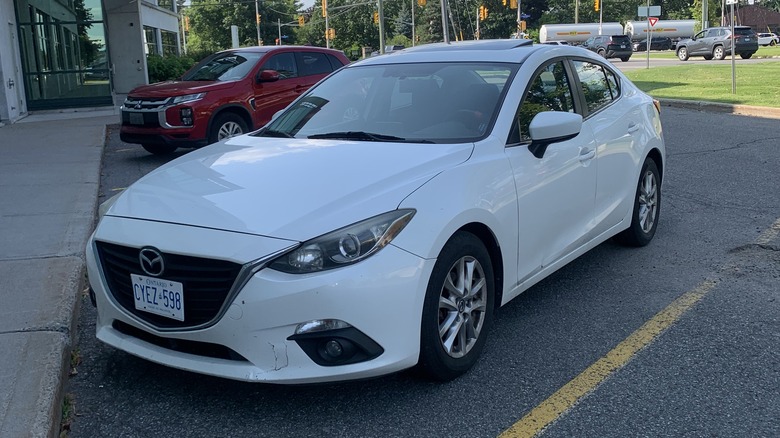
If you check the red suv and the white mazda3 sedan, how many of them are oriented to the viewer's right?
0

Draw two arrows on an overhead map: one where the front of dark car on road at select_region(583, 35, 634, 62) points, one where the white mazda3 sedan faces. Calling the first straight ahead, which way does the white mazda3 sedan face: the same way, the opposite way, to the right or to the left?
to the left

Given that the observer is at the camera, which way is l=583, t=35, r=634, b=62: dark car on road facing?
facing away from the viewer and to the left of the viewer

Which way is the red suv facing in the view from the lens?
facing the viewer and to the left of the viewer

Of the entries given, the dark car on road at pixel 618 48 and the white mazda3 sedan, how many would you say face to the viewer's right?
0

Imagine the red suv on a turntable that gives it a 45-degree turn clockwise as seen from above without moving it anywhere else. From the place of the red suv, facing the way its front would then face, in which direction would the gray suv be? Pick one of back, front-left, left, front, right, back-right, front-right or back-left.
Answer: back-right

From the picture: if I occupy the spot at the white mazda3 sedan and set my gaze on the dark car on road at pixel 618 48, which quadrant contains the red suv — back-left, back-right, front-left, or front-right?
front-left

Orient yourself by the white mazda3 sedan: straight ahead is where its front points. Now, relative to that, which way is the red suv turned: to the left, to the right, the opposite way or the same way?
the same way

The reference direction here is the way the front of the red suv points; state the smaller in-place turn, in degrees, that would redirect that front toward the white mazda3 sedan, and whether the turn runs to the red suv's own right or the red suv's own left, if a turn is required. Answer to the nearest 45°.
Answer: approximately 45° to the red suv's own left

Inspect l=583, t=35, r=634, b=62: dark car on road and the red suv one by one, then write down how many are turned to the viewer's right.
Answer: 0

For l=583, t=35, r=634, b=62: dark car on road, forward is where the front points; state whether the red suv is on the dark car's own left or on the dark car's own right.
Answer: on the dark car's own left

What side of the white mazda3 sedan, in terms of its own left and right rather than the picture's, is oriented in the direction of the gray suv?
back

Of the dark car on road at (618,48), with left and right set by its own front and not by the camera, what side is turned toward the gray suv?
back

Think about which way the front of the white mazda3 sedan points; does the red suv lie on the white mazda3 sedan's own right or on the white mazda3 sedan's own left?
on the white mazda3 sedan's own right
